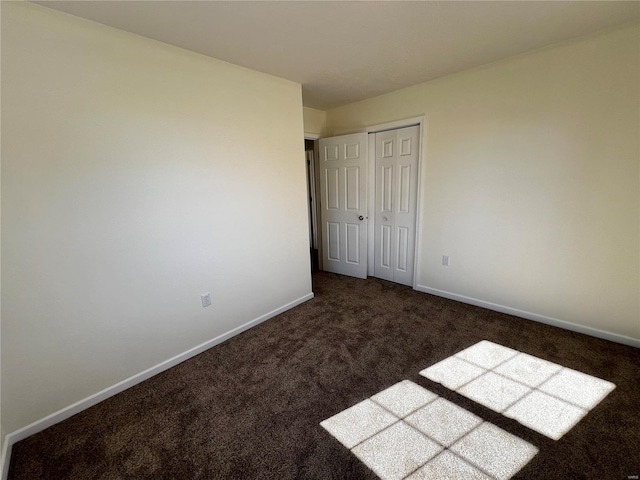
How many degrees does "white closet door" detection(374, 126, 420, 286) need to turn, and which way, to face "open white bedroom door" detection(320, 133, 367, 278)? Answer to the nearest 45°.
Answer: approximately 45° to its right

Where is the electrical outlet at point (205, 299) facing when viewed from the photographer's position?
facing the viewer and to the right of the viewer

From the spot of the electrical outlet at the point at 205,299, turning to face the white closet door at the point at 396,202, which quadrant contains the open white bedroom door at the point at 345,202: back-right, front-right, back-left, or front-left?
front-left

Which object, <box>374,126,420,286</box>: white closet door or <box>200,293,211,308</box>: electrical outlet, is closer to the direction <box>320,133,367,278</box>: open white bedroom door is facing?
the electrical outlet

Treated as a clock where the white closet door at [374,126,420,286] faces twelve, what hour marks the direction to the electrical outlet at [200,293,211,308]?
The electrical outlet is roughly at 12 o'clock from the white closet door.

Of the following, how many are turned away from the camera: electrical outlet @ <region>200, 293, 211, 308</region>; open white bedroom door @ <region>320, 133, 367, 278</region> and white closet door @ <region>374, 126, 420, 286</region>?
0

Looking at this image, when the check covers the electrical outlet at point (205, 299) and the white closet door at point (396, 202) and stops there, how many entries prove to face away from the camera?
0

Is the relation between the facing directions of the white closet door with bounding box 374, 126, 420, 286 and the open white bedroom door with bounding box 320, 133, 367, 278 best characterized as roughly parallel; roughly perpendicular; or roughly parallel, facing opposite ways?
roughly parallel

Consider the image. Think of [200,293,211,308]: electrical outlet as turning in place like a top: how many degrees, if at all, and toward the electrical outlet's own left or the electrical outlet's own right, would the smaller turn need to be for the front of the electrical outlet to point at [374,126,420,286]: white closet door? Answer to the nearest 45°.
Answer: approximately 45° to the electrical outlet's own left

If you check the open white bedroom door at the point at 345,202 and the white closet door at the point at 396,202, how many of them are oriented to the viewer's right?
0

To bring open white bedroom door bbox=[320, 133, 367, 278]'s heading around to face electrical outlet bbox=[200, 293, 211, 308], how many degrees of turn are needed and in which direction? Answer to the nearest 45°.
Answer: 0° — it already faces it

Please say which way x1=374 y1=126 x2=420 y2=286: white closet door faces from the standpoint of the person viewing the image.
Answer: facing the viewer and to the left of the viewer
